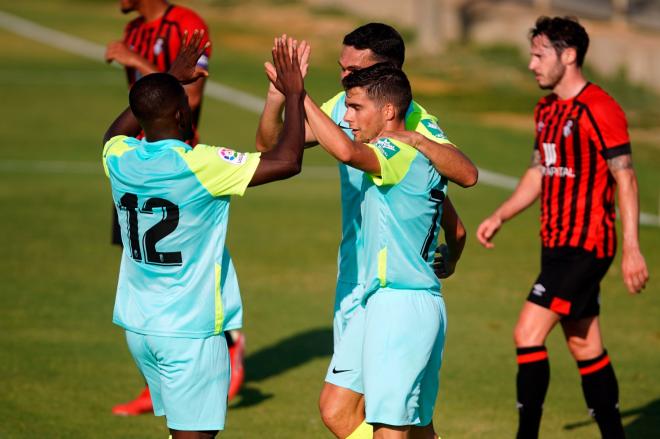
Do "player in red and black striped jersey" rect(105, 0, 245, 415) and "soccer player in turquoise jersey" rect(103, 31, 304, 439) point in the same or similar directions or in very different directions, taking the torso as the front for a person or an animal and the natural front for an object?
very different directions

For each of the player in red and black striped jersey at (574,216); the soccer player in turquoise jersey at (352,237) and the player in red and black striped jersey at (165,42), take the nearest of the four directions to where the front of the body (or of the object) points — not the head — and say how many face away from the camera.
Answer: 0

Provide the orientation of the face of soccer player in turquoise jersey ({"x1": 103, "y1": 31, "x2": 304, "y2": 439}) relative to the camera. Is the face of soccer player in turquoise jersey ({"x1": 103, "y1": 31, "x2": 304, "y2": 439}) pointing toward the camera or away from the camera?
away from the camera

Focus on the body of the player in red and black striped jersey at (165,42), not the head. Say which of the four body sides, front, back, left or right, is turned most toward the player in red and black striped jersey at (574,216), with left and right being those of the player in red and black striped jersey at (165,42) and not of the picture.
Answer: left

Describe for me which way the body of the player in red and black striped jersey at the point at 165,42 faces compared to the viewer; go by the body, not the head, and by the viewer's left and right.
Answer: facing the viewer and to the left of the viewer

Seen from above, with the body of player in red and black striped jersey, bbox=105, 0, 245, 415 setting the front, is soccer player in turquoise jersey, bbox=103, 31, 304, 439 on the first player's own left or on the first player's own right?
on the first player's own left

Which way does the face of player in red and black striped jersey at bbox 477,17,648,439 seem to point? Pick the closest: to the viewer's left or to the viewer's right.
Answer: to the viewer's left

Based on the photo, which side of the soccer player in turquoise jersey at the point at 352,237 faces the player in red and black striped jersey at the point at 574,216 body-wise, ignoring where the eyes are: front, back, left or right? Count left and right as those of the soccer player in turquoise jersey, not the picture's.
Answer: back

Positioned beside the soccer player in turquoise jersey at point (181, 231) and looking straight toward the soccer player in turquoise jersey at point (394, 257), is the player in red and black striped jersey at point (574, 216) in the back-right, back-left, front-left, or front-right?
front-left

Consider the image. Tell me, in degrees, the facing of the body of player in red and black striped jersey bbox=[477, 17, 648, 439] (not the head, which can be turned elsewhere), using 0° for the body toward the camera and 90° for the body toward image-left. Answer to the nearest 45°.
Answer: approximately 45°

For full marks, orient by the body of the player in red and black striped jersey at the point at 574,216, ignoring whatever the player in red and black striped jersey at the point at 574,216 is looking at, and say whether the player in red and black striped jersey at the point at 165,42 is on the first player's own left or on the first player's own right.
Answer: on the first player's own right

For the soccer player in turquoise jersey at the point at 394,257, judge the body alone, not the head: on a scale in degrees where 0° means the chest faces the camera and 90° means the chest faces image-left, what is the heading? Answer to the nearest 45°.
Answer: approximately 135°

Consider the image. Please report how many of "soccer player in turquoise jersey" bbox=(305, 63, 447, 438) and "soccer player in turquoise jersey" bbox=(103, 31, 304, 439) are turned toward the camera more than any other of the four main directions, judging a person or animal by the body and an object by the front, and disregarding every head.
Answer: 0
